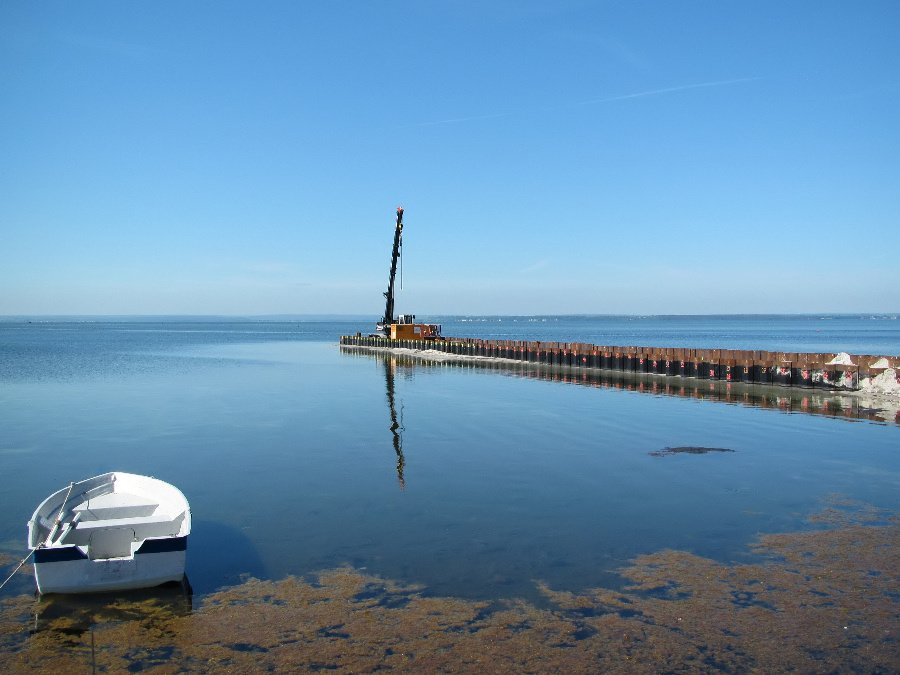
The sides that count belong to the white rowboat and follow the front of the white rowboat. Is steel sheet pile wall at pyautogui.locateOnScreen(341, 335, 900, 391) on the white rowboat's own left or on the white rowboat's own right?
on the white rowboat's own right
